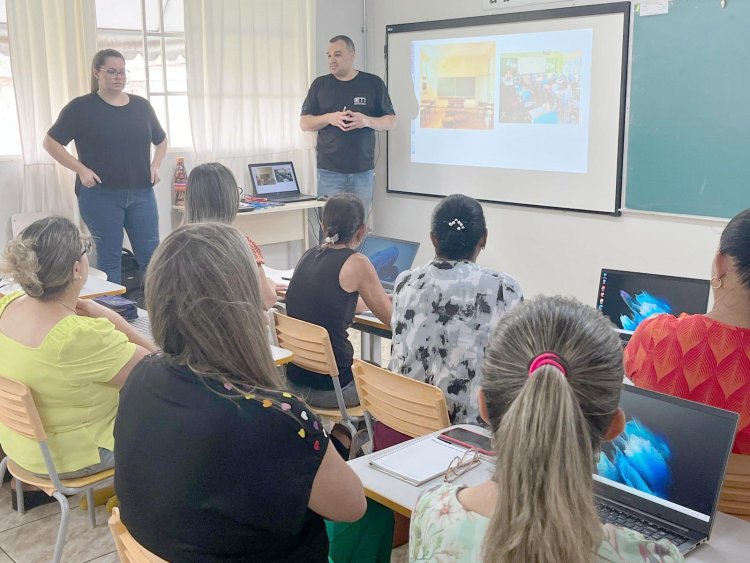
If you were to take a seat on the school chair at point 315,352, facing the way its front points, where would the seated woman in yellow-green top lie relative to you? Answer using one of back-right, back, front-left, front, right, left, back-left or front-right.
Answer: back

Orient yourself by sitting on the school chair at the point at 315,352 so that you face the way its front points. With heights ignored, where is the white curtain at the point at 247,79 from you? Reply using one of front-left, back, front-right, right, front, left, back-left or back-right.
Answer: front-left

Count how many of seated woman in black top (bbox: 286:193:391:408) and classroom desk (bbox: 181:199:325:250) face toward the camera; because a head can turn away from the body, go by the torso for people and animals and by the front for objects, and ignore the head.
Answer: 1

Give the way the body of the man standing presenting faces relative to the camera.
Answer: toward the camera

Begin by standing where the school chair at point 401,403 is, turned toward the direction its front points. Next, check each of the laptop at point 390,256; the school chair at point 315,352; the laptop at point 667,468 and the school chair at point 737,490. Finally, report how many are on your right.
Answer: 2

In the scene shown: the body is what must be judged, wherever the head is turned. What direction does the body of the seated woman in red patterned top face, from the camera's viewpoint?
away from the camera

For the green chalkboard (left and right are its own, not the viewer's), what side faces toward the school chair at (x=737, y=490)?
front

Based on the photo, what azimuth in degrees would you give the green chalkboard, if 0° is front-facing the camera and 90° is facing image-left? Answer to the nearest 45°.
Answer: approximately 0°

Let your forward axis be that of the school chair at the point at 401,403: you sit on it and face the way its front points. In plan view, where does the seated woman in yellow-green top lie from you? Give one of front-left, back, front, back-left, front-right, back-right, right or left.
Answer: back-left

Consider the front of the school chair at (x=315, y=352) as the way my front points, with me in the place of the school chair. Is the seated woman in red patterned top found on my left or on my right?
on my right

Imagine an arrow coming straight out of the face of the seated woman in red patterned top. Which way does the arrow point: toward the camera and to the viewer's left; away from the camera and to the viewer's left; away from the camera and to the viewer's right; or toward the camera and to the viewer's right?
away from the camera and to the viewer's left

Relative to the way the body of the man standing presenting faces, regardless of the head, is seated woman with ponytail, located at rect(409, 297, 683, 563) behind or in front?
in front

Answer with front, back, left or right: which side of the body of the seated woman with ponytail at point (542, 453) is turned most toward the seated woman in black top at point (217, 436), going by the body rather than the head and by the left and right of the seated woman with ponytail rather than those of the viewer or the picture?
left

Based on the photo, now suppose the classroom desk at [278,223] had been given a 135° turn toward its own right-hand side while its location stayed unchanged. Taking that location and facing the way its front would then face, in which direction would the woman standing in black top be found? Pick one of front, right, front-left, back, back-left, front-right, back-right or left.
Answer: left

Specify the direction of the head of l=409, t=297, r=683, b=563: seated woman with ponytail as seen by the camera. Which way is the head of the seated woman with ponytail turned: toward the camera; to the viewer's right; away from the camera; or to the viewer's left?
away from the camera

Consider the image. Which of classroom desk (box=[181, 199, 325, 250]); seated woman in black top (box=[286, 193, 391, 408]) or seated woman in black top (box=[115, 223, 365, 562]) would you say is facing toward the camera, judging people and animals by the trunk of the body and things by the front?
the classroom desk
